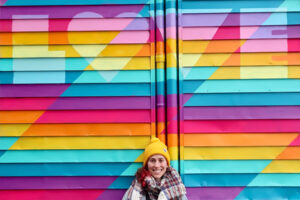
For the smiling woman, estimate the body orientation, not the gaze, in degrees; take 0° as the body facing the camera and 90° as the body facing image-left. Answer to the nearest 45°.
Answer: approximately 0°
